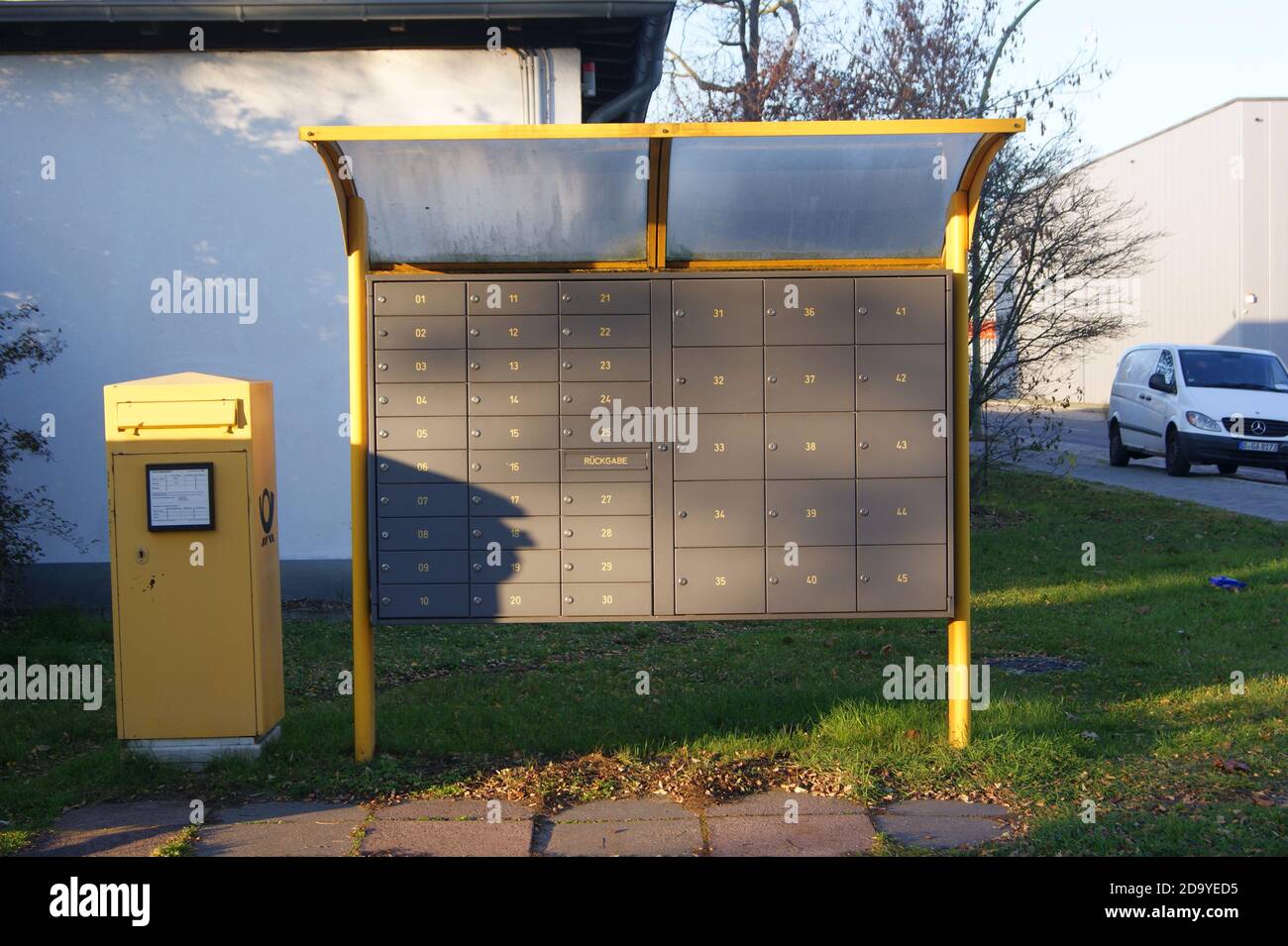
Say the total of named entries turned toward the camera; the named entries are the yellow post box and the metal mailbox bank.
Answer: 2

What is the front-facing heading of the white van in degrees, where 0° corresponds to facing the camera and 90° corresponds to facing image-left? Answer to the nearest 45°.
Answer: approximately 315°

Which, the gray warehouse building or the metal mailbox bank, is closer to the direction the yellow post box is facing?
the metal mailbox bank

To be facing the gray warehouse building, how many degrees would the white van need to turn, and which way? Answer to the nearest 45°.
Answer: approximately 135° to its left

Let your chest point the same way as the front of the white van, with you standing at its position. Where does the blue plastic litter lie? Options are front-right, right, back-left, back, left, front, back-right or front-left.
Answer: front-right

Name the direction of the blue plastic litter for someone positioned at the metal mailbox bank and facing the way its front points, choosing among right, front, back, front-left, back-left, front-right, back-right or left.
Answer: back-left

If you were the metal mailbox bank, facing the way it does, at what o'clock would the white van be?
The white van is roughly at 7 o'clock from the metal mailbox bank.

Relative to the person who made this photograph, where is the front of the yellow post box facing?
facing the viewer
